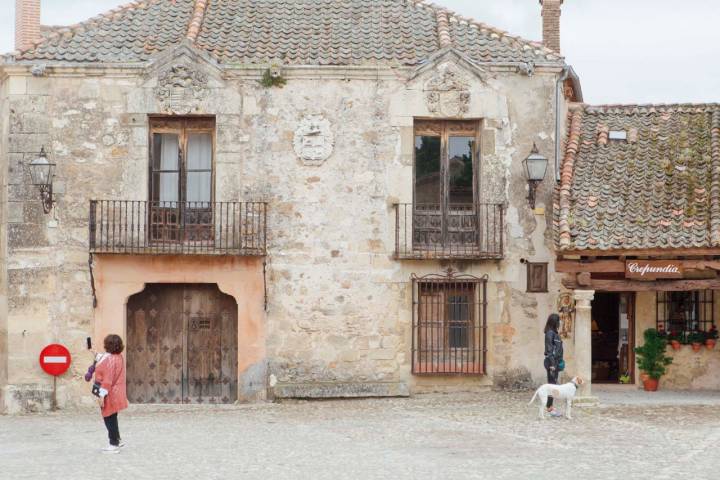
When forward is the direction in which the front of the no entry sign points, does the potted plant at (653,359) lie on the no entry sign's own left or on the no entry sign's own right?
on the no entry sign's own left

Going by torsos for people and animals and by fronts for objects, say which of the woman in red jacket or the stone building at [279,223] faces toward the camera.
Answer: the stone building

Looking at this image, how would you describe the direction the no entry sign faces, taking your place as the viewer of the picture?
facing the viewer

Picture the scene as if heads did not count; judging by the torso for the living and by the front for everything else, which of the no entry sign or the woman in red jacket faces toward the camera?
the no entry sign

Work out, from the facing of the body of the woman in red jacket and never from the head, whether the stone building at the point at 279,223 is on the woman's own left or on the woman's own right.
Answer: on the woman's own right

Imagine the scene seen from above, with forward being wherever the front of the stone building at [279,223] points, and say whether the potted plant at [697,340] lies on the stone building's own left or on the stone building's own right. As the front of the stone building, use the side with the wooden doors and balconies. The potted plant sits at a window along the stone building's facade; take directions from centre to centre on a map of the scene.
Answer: on the stone building's own left

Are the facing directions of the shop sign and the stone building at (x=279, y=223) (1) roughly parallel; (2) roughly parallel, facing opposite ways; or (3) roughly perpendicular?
roughly parallel

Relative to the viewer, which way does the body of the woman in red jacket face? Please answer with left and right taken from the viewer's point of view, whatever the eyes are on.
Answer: facing away from the viewer and to the left of the viewer

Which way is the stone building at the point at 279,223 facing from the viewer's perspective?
toward the camera

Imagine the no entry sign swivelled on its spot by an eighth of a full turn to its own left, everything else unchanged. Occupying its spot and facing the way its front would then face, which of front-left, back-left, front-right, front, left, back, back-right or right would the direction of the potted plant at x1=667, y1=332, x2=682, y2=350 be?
front-left

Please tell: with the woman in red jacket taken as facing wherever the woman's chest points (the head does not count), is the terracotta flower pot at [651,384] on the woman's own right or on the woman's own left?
on the woman's own right

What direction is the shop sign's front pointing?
toward the camera

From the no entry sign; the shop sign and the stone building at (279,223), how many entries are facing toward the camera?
3

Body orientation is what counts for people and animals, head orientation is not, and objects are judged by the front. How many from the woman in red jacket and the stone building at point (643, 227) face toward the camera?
1
